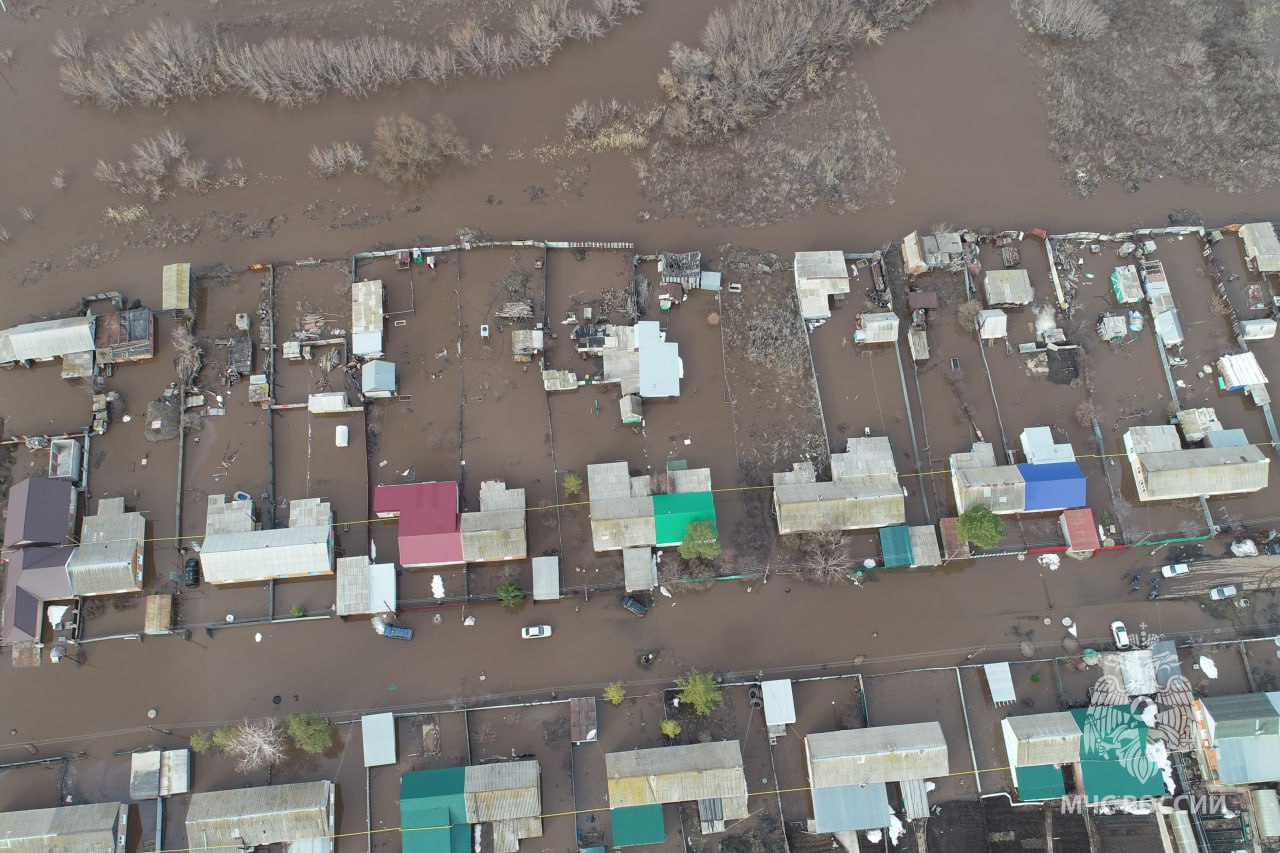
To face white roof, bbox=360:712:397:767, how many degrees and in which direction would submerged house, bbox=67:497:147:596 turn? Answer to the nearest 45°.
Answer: approximately 45° to its left

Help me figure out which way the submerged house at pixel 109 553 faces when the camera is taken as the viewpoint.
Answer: facing the viewer

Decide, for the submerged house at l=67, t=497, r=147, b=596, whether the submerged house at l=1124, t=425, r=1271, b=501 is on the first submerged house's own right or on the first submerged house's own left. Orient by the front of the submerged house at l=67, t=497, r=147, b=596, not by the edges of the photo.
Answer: on the first submerged house's own left

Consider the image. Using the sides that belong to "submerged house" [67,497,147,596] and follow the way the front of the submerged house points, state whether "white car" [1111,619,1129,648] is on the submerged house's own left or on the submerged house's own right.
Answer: on the submerged house's own left
